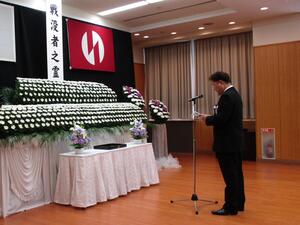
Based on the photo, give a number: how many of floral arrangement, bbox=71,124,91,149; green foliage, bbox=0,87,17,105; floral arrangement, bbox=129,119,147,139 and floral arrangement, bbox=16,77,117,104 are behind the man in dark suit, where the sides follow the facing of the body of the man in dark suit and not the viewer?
0

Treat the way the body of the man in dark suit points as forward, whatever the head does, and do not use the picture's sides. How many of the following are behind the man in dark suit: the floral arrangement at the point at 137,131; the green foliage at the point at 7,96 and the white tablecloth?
0

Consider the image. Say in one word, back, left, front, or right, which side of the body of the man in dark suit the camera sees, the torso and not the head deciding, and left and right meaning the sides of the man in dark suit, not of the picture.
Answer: left

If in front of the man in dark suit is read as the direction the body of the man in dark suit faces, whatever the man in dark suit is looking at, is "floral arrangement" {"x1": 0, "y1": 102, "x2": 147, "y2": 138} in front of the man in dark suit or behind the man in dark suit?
in front

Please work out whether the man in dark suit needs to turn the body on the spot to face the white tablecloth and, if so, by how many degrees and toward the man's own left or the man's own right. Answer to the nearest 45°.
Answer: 0° — they already face it

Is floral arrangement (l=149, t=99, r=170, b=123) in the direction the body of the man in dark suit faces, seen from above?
no

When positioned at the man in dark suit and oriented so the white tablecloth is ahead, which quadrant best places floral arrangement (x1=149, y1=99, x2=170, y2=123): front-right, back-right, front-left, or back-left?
front-right

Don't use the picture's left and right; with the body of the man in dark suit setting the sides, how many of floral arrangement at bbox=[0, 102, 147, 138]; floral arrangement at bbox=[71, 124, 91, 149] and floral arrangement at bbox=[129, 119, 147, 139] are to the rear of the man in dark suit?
0

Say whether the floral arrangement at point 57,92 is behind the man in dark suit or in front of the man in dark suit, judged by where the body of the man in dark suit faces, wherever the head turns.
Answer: in front

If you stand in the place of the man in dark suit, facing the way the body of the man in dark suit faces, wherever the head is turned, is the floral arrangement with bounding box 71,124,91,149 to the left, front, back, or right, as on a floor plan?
front

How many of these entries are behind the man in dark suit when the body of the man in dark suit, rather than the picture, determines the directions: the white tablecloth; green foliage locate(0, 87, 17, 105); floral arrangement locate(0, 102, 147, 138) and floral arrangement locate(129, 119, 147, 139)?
0

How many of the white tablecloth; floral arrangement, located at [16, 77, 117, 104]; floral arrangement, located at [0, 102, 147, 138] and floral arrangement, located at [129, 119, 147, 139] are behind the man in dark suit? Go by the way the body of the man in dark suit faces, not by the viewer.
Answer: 0

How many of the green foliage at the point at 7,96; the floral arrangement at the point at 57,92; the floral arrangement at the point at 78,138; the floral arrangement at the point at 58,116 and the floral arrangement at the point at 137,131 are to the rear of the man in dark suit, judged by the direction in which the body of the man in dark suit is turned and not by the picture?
0

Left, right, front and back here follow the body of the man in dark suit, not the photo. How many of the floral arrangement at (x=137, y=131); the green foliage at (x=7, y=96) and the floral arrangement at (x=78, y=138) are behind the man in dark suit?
0

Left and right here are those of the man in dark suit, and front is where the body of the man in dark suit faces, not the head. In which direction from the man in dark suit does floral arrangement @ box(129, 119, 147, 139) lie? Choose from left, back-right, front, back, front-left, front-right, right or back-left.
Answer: front-right

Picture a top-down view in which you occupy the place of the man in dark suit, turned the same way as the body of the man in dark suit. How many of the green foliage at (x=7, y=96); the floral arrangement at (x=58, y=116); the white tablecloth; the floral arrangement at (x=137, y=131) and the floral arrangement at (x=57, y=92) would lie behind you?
0
